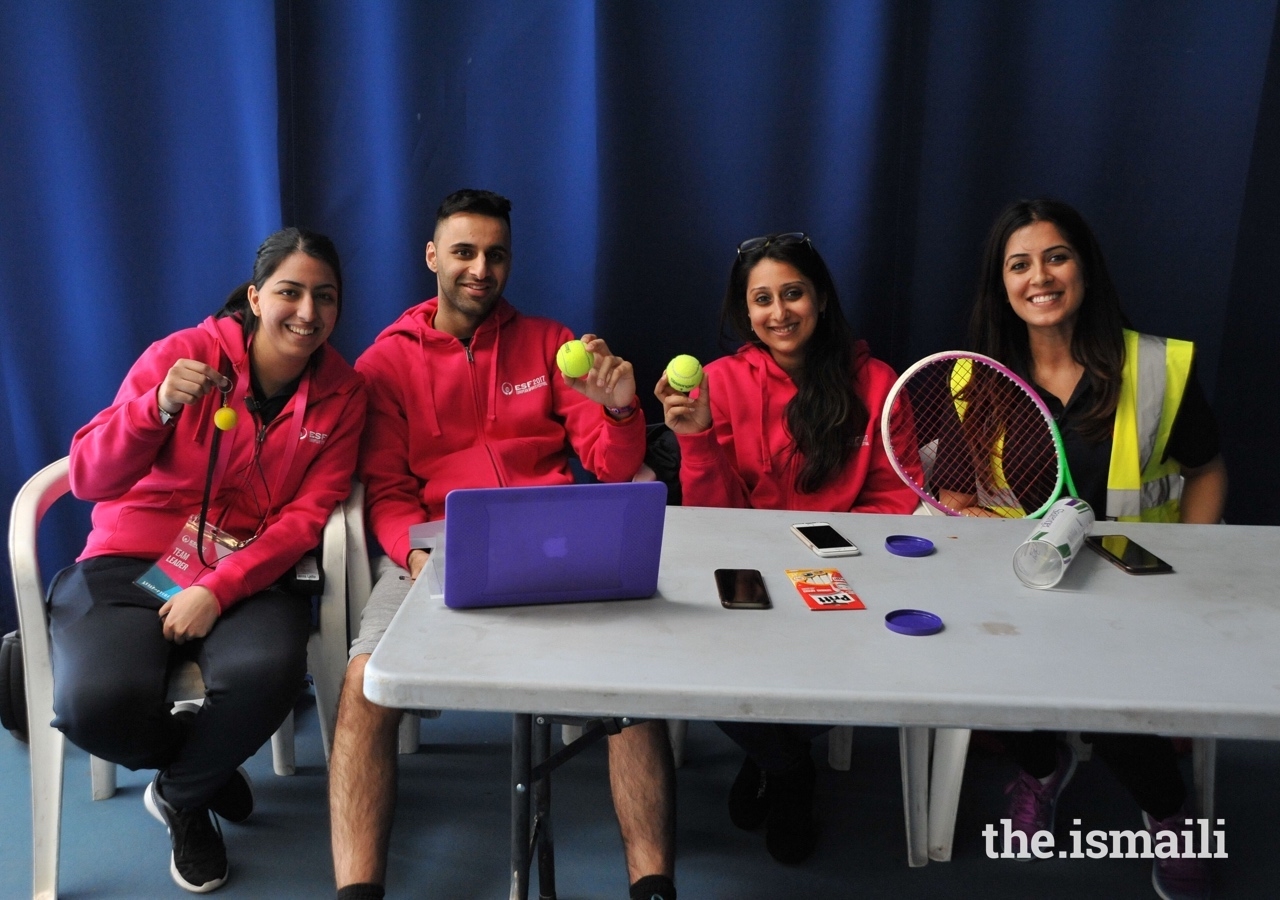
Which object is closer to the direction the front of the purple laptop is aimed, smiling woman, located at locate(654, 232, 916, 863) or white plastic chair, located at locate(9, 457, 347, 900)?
the smiling woman

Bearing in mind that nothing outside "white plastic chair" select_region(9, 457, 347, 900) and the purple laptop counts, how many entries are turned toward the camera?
1

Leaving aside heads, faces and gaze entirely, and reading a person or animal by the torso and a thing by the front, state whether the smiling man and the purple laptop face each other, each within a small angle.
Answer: yes

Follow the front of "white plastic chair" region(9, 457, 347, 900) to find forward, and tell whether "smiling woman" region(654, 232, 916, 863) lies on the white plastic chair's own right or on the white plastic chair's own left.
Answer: on the white plastic chair's own left

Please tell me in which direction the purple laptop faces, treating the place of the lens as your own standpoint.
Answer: facing away from the viewer

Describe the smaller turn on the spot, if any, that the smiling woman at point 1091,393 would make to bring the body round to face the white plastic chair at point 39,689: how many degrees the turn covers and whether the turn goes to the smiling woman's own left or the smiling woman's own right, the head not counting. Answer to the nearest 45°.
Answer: approximately 45° to the smiling woman's own right

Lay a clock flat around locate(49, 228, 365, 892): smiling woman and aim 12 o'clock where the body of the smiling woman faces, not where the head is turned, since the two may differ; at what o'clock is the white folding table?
The white folding table is roughly at 11 o'clock from the smiling woman.

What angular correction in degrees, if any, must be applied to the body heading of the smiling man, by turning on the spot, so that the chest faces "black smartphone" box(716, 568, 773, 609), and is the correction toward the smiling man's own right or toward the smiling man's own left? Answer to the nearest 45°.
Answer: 0° — they already face it

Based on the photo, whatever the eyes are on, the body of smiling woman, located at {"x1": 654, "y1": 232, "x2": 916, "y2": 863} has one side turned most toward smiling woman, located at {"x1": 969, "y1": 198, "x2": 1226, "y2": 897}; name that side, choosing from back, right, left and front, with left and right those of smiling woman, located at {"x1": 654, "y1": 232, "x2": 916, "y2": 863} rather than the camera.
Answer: left

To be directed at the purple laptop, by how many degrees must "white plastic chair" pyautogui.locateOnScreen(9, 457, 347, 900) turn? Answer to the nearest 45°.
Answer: approximately 45° to its left
